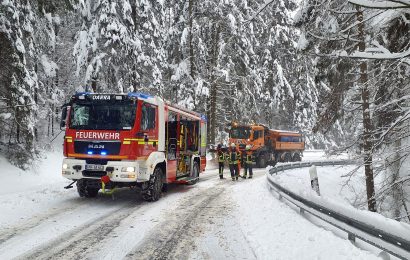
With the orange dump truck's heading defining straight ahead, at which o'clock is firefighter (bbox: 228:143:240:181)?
The firefighter is roughly at 11 o'clock from the orange dump truck.

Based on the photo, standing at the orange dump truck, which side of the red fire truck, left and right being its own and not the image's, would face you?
back

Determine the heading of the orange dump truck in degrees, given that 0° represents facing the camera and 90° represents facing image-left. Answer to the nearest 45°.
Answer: approximately 45°

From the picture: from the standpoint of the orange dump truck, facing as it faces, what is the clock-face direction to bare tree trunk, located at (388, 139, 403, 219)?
The bare tree trunk is roughly at 10 o'clock from the orange dump truck.

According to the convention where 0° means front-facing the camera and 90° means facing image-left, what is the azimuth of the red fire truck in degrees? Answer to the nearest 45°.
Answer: approximately 45°

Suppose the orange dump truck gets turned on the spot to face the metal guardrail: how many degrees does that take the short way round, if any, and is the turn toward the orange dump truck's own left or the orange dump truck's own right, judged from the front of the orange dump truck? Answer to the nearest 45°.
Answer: approximately 45° to the orange dump truck's own left

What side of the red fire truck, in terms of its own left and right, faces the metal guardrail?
left
